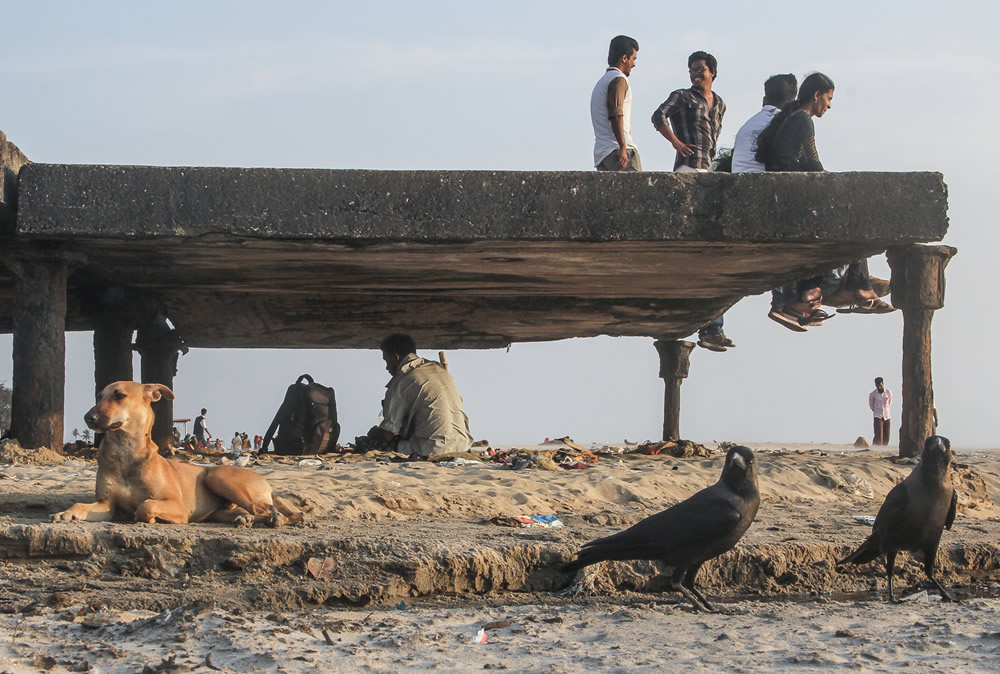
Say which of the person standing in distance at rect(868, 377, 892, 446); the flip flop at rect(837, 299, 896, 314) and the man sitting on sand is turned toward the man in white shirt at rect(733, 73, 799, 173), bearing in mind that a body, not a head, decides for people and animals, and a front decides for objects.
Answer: the person standing in distance

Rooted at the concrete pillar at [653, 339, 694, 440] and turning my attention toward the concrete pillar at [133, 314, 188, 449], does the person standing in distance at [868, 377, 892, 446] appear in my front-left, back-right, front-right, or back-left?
back-right

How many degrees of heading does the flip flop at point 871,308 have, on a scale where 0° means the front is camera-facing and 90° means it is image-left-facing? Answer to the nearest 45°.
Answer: approximately 270°

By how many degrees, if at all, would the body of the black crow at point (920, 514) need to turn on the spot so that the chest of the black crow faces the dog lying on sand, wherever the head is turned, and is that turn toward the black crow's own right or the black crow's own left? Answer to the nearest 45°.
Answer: approximately 135° to the black crow's own right

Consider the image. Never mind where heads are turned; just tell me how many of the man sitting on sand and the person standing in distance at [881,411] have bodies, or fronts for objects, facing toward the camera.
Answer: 1

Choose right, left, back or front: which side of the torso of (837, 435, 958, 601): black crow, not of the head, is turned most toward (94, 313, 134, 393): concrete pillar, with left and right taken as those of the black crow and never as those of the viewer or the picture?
back

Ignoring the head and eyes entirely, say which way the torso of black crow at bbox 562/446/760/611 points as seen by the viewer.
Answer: to the viewer's right

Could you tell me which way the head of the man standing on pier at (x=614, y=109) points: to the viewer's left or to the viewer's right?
to the viewer's right

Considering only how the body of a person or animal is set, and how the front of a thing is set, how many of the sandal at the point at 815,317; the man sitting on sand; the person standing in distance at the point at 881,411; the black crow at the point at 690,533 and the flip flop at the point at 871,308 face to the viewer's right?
3

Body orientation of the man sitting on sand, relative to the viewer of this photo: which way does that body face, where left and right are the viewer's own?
facing away from the viewer and to the left of the viewer
